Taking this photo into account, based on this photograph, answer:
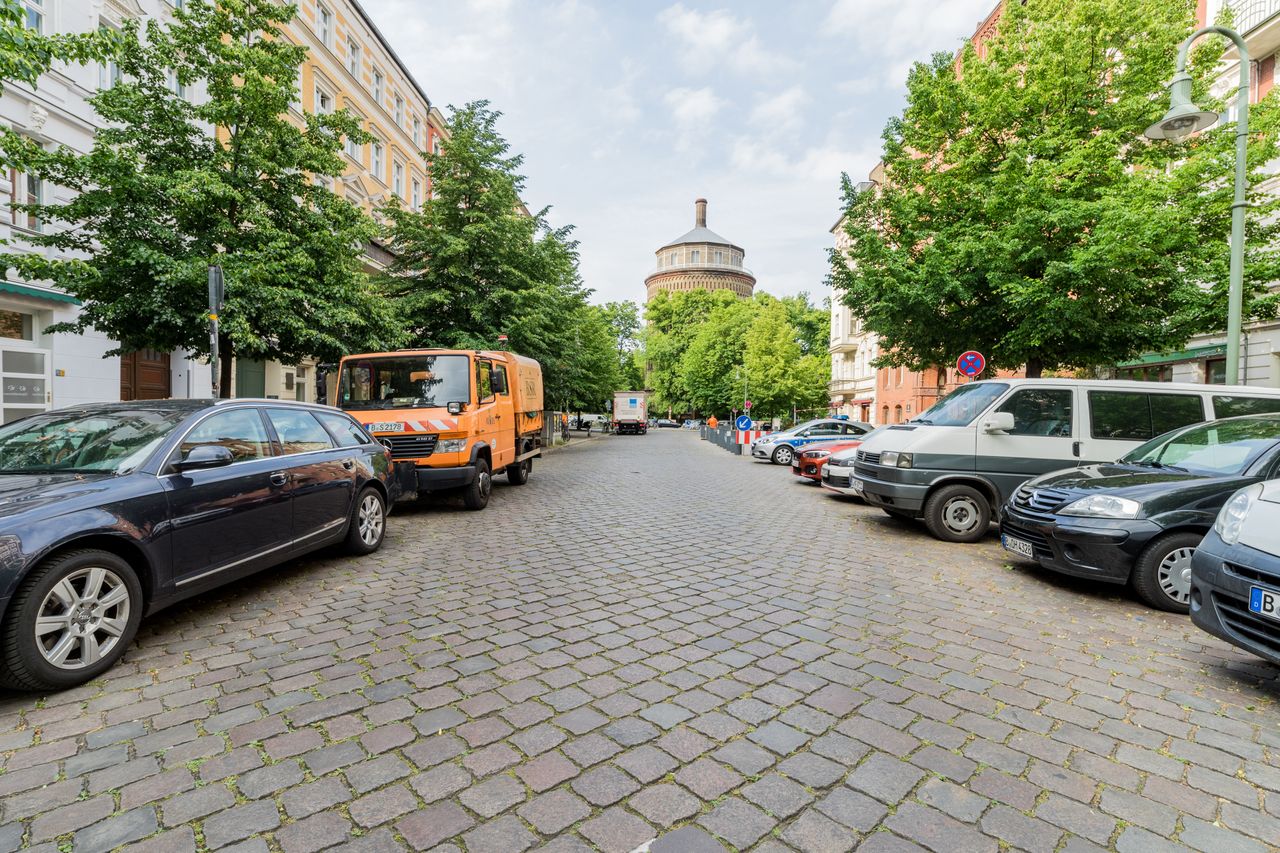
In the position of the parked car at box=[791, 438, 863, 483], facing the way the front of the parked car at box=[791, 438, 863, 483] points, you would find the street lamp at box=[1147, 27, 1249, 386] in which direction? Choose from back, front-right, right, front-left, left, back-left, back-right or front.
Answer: left

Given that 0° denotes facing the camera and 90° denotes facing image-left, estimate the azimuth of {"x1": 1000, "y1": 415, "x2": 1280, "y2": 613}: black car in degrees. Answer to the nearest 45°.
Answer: approximately 45°

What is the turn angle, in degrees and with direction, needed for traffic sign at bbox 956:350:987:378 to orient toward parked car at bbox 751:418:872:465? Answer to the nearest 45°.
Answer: approximately 135° to its right

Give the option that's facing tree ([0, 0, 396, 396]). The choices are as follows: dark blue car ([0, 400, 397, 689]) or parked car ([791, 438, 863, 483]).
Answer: the parked car

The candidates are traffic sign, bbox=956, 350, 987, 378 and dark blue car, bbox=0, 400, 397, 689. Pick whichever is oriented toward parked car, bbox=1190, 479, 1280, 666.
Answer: the traffic sign

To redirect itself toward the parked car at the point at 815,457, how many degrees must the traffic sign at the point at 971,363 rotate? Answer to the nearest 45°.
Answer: approximately 90° to its right

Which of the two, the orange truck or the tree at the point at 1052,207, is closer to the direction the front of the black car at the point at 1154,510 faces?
the orange truck

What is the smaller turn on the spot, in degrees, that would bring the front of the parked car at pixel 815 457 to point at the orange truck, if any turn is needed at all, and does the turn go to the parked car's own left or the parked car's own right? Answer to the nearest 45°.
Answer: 0° — it already faces it
